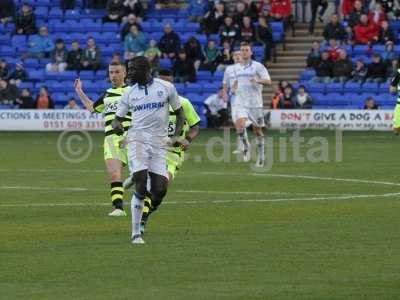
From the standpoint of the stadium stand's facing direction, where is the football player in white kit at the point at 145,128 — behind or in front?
in front

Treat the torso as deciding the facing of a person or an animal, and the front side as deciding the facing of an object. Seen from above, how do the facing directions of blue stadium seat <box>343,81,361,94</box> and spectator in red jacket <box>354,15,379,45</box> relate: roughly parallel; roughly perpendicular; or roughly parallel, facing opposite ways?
roughly parallel

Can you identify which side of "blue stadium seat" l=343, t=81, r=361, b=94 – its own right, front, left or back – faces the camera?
front

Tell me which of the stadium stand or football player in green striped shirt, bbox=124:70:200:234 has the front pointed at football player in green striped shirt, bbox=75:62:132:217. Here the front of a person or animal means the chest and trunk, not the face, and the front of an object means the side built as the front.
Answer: the stadium stand

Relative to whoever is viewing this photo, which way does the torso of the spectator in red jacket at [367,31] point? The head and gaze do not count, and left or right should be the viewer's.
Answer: facing the viewer

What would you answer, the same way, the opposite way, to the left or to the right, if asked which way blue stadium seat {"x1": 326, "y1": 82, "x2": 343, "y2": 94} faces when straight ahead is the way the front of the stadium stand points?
the same way

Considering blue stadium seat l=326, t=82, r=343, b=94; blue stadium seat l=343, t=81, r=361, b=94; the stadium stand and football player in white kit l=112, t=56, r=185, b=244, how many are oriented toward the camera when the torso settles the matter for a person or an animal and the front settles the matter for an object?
4

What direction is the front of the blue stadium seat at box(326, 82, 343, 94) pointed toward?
toward the camera

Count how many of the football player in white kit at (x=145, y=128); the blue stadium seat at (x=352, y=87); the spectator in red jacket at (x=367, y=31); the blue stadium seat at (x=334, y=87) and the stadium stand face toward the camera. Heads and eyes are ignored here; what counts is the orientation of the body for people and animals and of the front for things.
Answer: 5

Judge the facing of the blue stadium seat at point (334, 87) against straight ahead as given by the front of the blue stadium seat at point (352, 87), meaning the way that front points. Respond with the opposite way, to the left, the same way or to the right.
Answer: the same way

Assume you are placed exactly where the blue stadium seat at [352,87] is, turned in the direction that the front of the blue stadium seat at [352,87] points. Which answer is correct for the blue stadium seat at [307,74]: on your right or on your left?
on your right

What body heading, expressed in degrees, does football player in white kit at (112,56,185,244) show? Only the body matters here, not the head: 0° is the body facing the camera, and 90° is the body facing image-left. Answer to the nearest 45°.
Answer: approximately 0°
